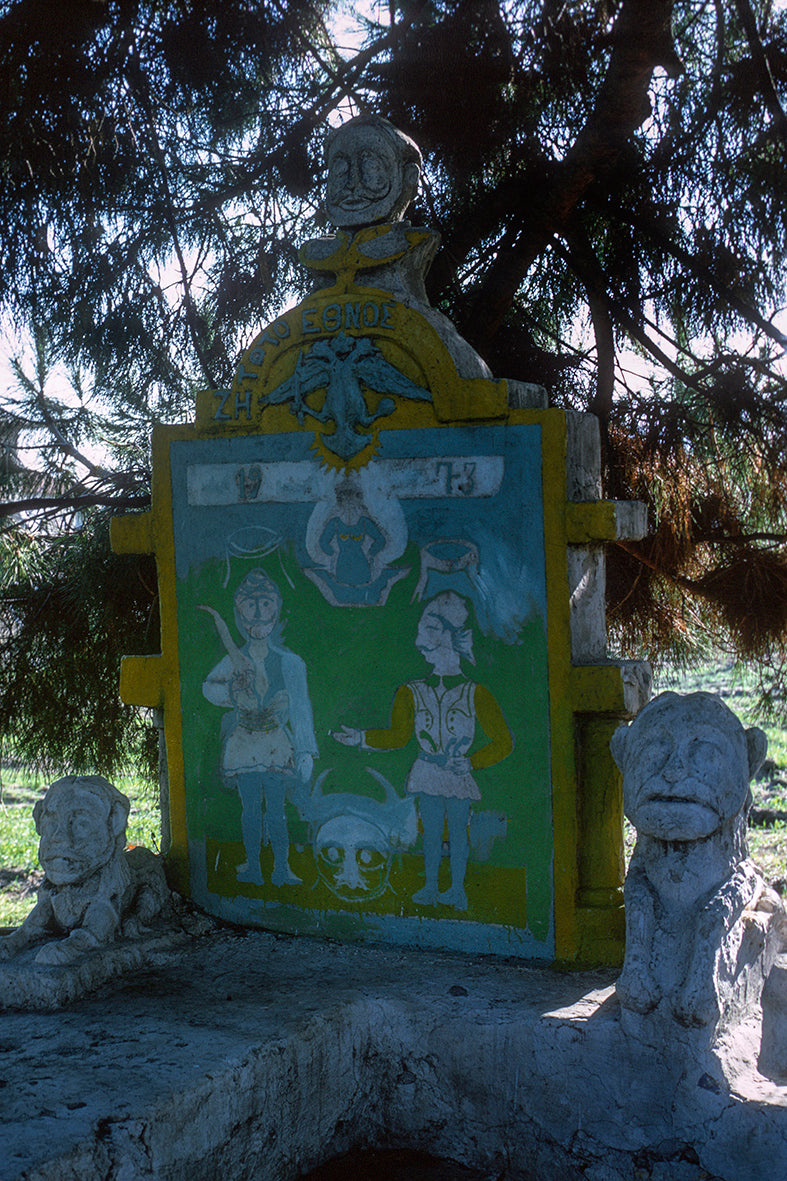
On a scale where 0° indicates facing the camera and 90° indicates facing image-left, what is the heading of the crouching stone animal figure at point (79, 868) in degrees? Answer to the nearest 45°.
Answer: approximately 45°

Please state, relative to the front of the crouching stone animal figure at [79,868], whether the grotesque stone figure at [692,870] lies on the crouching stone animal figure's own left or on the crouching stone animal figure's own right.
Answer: on the crouching stone animal figure's own left

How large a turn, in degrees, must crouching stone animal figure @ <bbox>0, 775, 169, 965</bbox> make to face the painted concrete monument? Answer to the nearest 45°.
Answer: approximately 135° to its left
